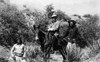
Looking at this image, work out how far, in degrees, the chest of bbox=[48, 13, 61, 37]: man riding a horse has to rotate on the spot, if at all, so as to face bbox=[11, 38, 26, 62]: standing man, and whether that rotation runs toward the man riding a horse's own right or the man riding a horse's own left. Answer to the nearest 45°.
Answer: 0° — they already face them

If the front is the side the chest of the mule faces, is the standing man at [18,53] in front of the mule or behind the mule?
in front

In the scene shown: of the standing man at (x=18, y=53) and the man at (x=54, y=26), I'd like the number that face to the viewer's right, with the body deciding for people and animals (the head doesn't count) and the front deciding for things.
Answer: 0

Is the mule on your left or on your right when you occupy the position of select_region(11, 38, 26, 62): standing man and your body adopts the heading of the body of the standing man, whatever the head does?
on your left

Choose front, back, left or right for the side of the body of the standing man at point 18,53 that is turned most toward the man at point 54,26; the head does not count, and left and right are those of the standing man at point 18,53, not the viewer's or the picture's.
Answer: left

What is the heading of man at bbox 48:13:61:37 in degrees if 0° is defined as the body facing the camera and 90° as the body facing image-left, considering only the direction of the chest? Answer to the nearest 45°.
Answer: approximately 45°

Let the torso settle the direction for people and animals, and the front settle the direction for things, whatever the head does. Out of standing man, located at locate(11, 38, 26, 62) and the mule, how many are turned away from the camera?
0

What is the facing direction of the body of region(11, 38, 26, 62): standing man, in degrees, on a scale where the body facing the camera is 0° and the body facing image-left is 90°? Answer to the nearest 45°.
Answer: approximately 0°

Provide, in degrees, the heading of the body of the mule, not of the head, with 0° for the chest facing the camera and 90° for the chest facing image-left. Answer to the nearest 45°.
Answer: approximately 45°
